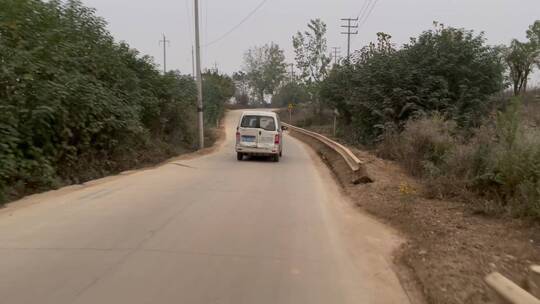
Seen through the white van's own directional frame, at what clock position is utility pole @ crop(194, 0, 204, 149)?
The utility pole is roughly at 11 o'clock from the white van.

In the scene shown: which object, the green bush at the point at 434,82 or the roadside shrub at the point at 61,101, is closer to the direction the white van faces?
the green bush

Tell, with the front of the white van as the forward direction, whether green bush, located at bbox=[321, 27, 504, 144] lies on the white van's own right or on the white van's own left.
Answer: on the white van's own right

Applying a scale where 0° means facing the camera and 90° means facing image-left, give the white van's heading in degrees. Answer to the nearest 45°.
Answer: approximately 180°

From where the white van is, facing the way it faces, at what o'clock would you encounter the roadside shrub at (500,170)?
The roadside shrub is roughly at 5 o'clock from the white van.

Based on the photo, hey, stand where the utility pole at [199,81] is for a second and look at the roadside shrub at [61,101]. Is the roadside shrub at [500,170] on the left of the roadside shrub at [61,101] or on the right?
left

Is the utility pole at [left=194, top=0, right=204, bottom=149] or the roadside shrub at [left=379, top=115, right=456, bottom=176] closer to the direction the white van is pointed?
the utility pole

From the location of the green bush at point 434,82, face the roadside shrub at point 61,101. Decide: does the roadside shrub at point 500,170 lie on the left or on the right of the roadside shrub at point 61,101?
left

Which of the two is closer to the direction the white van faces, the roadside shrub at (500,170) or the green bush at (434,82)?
the green bush

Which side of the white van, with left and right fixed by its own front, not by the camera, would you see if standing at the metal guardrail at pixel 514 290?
back
